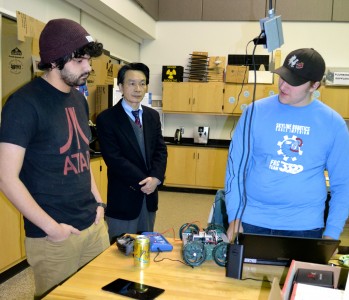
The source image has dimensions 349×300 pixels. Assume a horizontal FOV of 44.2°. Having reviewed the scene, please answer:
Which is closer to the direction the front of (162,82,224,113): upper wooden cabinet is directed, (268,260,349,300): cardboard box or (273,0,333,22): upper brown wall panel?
the cardboard box

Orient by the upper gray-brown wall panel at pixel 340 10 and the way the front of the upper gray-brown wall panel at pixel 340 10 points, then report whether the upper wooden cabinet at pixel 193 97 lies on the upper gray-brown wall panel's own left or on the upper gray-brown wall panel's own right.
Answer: on the upper gray-brown wall panel's own right

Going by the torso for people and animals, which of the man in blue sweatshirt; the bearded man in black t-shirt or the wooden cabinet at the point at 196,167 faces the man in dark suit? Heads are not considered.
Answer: the wooden cabinet

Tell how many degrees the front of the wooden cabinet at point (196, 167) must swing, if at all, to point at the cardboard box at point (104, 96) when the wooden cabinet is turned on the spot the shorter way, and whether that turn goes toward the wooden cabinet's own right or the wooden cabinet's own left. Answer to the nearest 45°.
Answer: approximately 45° to the wooden cabinet's own right

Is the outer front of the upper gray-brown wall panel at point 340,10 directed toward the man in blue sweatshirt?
yes

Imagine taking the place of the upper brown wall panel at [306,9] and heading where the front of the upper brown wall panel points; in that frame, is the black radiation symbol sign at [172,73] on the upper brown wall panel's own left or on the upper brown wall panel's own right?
on the upper brown wall panel's own right

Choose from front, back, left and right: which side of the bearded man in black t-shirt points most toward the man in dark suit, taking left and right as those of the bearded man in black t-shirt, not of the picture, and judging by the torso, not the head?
left
